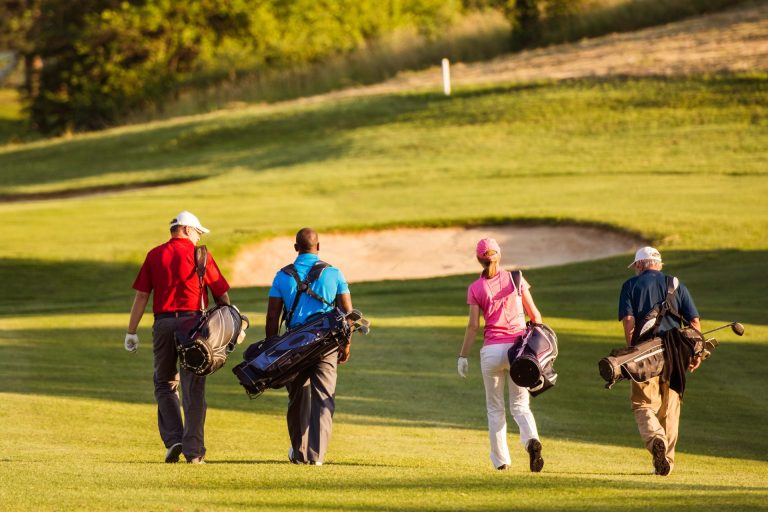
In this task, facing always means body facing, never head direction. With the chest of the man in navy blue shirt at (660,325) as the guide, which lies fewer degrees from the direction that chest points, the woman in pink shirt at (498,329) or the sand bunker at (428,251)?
the sand bunker

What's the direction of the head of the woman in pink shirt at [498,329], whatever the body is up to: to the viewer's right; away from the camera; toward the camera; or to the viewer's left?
away from the camera

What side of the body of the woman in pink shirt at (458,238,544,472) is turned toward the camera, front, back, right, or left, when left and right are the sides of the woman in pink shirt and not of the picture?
back

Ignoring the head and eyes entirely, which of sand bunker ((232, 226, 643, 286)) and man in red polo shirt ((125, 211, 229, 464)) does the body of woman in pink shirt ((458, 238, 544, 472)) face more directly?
the sand bunker

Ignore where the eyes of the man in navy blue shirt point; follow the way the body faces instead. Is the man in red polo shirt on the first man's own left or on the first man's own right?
on the first man's own left

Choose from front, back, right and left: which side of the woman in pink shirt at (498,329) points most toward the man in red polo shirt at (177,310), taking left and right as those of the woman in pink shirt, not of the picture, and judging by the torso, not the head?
left

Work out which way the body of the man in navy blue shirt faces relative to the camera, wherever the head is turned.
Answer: away from the camera

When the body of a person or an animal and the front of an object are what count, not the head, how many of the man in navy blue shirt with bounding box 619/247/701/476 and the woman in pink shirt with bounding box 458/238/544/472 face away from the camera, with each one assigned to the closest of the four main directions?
2

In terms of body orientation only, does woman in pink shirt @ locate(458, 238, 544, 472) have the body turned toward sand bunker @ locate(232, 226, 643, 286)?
yes

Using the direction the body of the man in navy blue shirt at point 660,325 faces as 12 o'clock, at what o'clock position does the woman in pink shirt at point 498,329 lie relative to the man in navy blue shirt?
The woman in pink shirt is roughly at 8 o'clock from the man in navy blue shirt.

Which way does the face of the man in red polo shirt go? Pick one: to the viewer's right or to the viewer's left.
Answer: to the viewer's right
